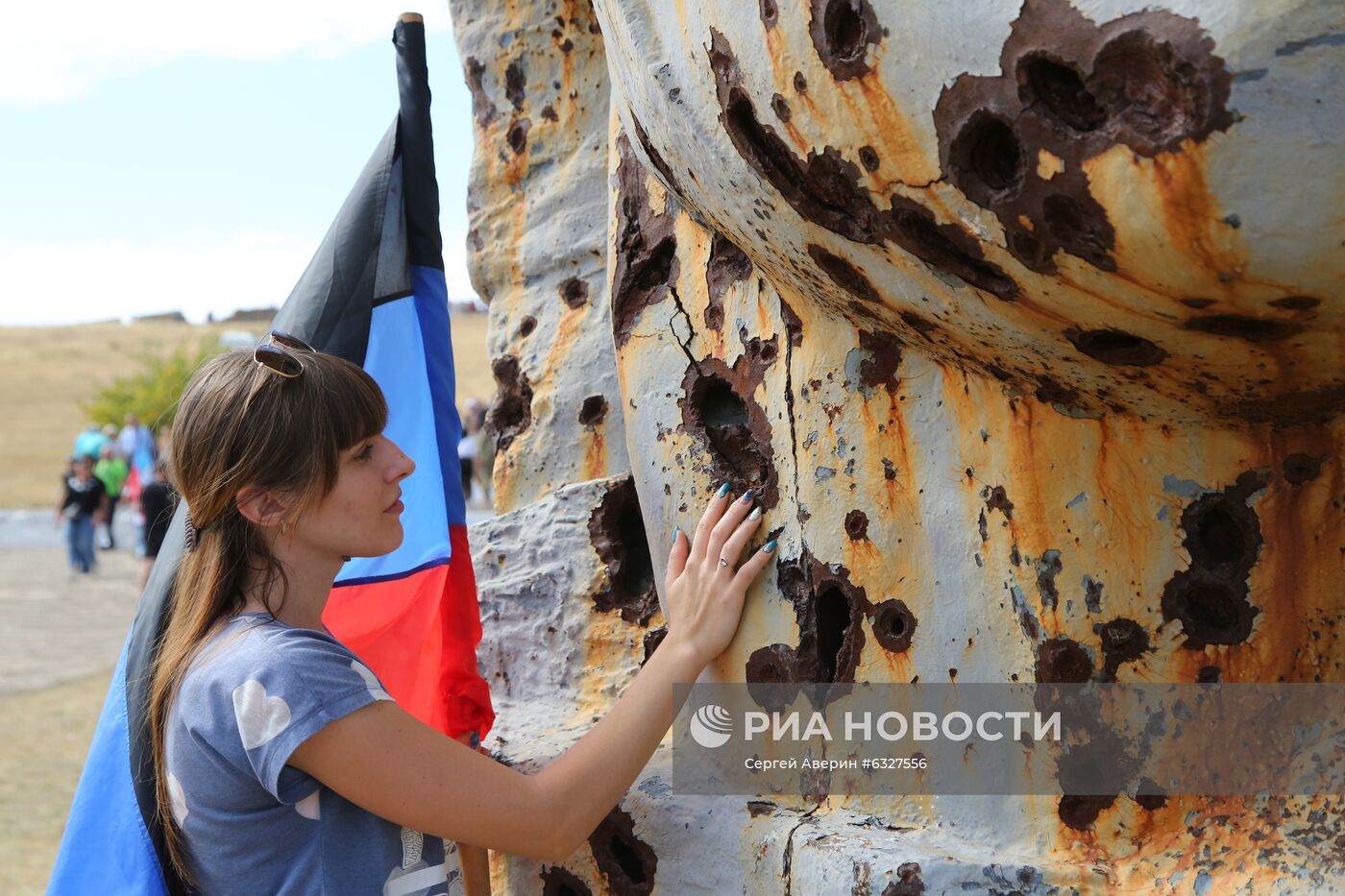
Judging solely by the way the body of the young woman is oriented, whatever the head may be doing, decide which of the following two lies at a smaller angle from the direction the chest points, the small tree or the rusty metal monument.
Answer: the rusty metal monument

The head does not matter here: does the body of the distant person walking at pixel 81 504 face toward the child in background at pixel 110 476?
no

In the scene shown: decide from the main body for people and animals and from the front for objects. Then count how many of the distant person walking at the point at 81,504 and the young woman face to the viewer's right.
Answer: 1

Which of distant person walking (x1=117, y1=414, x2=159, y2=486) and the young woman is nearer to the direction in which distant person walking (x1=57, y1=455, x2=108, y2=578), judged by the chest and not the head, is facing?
the young woman

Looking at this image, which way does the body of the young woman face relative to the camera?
to the viewer's right

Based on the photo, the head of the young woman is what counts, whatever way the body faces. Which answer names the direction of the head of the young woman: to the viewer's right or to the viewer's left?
to the viewer's right

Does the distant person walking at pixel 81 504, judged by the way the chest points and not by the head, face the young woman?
yes

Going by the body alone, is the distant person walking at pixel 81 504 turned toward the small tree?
no

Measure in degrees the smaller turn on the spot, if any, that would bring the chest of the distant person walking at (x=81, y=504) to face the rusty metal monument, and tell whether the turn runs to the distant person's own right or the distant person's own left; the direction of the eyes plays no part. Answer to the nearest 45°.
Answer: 0° — they already face it

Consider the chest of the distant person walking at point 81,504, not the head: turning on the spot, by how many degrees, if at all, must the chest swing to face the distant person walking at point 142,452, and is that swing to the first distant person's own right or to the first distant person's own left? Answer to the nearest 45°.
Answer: approximately 135° to the first distant person's own left

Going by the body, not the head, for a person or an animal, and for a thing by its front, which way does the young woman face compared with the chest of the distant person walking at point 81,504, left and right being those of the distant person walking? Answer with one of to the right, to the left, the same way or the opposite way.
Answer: to the left

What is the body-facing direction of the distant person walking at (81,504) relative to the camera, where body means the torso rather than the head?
toward the camera

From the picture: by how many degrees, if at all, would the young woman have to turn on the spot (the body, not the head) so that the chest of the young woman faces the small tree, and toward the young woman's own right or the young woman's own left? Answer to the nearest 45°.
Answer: approximately 90° to the young woman's own left

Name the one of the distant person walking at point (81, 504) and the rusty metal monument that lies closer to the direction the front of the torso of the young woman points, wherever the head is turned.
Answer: the rusty metal monument
